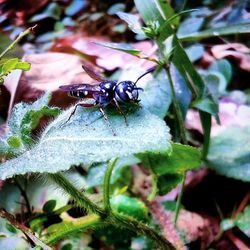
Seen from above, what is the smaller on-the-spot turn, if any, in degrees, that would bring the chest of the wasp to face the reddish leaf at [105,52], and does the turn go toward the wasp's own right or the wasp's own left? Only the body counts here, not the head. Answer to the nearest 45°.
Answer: approximately 135° to the wasp's own left

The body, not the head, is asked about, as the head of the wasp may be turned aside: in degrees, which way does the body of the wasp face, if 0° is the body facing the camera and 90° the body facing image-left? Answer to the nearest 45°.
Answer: approximately 315°

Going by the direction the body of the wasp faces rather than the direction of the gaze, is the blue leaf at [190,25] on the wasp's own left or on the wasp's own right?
on the wasp's own left

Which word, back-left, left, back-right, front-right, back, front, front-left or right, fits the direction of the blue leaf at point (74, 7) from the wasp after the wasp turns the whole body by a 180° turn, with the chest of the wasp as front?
front-right

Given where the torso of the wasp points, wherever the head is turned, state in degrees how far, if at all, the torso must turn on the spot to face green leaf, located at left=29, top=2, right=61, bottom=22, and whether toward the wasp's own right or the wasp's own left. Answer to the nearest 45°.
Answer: approximately 135° to the wasp's own left

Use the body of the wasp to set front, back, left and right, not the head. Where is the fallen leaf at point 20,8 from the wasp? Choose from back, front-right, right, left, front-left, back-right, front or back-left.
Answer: back-left
